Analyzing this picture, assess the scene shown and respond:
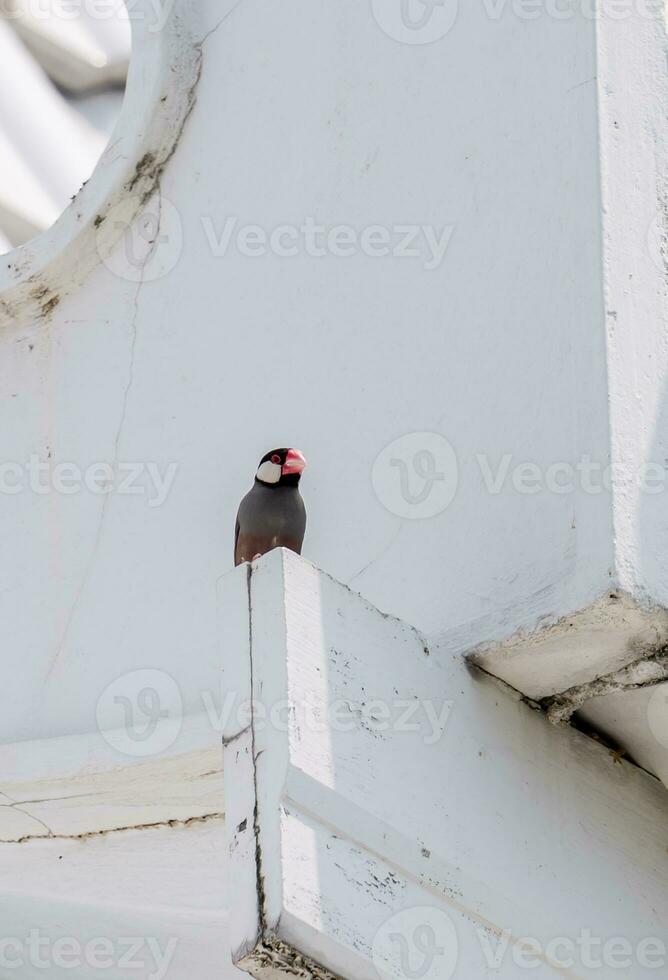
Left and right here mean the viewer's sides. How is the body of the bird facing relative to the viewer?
facing the viewer and to the right of the viewer
